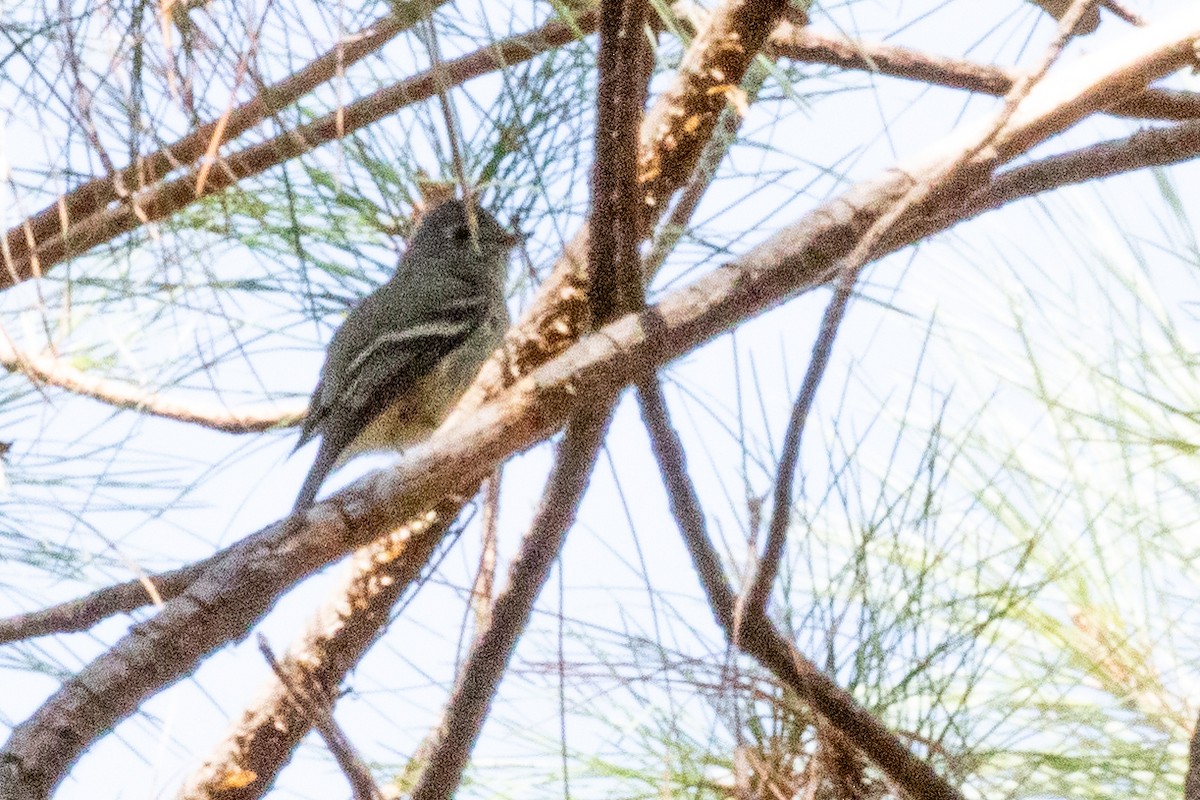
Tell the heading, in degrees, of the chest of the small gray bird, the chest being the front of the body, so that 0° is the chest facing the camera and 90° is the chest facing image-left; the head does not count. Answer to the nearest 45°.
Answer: approximately 270°

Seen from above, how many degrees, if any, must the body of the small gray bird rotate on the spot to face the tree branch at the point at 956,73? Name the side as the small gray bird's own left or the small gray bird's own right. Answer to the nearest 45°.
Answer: approximately 45° to the small gray bird's own right
